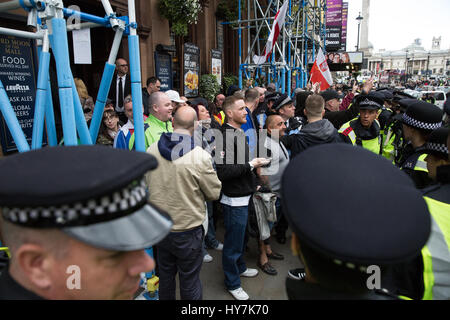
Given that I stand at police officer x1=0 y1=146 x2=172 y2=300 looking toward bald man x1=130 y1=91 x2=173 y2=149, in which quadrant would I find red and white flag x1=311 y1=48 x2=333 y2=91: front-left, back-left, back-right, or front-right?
front-right

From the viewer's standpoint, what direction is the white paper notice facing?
toward the camera

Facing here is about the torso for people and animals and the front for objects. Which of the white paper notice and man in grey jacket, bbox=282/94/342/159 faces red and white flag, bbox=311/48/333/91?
the man in grey jacket

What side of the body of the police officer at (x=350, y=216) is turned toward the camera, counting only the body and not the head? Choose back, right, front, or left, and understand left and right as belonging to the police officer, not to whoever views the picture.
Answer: back

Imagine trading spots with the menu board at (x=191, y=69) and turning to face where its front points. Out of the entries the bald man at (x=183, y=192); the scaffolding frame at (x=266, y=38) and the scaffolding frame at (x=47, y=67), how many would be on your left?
1

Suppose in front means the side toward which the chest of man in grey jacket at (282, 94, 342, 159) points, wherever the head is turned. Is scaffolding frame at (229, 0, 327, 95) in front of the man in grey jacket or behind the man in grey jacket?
in front

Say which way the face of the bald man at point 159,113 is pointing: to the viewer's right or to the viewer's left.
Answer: to the viewer's right

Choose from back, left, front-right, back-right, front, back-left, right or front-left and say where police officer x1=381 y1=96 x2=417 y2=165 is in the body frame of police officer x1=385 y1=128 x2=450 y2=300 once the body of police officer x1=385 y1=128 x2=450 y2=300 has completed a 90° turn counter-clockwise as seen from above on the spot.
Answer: back-right

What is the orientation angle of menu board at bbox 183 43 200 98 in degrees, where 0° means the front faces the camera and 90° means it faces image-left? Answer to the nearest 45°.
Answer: approximately 315°

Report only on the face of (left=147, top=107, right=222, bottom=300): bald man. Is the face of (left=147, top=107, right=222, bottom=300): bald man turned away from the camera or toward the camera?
away from the camera

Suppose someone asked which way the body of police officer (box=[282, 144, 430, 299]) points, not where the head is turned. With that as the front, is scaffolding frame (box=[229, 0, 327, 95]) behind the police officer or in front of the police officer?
in front

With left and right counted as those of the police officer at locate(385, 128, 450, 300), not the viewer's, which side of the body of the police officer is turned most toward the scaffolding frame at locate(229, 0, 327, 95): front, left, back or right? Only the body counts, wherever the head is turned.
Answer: front

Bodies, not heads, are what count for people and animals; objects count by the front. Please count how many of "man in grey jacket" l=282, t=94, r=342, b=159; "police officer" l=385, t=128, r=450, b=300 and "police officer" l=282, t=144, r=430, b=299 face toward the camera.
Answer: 0

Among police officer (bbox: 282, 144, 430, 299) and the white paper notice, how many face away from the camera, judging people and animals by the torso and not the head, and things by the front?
1

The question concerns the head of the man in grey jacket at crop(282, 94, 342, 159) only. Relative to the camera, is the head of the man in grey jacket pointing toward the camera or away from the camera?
away from the camera

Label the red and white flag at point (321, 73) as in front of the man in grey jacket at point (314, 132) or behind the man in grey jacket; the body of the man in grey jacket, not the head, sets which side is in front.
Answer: in front

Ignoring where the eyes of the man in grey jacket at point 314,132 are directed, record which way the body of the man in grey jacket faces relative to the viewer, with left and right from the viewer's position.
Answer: facing away from the viewer

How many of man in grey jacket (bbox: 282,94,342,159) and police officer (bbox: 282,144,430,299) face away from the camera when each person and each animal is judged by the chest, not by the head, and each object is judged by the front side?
2
